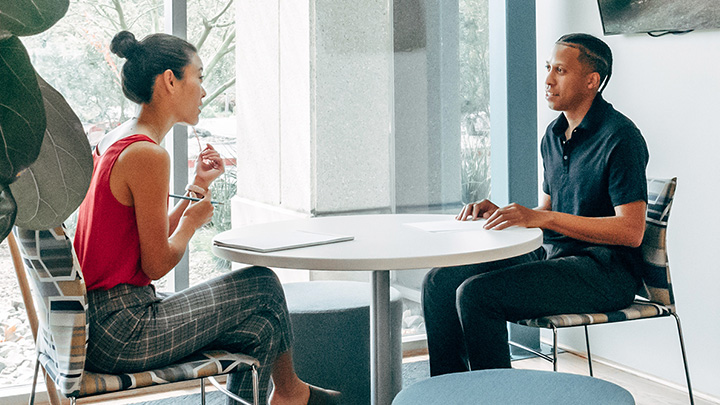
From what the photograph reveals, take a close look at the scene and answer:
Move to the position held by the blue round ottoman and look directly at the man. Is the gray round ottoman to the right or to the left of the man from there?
left

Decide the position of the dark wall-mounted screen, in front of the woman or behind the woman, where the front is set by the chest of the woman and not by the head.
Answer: in front

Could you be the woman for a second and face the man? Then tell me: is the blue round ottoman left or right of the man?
right

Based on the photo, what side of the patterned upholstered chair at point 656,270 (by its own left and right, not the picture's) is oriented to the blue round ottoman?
left

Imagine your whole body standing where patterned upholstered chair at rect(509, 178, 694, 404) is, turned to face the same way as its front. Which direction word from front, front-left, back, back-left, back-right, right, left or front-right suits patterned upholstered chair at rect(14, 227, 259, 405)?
front-left

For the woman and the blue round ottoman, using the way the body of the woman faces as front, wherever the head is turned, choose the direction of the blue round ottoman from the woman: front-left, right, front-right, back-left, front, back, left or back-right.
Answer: front-right

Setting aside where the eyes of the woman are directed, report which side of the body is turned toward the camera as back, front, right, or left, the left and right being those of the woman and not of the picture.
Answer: right

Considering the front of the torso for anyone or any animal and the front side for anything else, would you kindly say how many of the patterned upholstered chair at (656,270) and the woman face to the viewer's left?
1

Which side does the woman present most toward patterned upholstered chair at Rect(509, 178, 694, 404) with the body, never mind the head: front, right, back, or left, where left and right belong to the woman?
front

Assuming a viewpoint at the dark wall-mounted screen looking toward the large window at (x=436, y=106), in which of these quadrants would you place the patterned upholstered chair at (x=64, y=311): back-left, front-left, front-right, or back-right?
front-left

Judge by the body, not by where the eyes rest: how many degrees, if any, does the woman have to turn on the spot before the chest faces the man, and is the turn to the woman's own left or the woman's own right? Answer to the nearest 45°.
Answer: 0° — they already face them

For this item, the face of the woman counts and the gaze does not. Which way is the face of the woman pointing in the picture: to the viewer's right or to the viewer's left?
to the viewer's right

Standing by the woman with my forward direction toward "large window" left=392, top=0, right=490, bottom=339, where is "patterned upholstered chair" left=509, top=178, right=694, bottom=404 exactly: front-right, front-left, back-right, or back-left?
front-right

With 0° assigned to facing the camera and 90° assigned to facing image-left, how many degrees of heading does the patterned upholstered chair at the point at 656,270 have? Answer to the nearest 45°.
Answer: approximately 90°

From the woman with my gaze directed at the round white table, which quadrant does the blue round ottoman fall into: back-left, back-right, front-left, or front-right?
front-right
